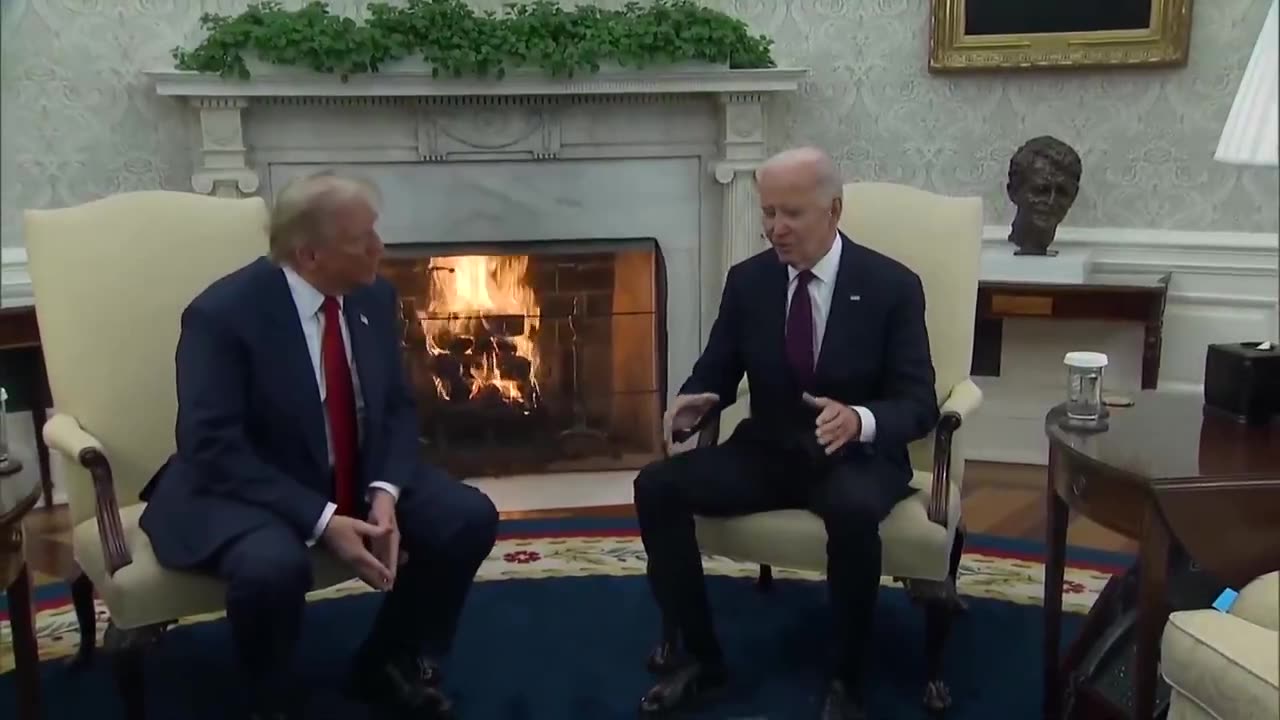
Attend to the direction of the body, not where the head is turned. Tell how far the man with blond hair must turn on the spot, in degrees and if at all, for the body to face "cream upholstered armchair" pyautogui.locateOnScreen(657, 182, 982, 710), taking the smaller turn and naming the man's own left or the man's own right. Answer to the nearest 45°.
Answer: approximately 45° to the man's own left

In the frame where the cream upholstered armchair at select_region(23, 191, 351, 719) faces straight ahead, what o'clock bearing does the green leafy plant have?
The green leafy plant is roughly at 9 o'clock from the cream upholstered armchair.

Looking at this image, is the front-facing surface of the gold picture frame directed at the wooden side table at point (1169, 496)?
yes

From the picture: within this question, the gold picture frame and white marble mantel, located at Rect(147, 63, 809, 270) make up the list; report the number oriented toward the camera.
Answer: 2

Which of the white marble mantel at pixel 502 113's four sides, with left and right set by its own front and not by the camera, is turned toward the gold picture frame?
left

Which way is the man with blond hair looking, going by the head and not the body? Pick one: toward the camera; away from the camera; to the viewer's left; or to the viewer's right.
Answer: to the viewer's right

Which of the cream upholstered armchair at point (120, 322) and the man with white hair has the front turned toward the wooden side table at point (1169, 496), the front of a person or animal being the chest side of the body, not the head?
the cream upholstered armchair

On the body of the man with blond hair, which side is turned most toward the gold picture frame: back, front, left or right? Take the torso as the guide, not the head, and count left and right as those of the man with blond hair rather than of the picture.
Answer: left

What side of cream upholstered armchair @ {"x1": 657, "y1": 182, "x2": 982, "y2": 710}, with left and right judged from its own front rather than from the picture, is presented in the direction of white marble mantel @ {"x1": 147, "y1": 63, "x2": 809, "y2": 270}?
right

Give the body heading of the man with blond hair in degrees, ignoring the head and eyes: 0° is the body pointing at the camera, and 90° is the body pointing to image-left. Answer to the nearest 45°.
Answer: approximately 315°
